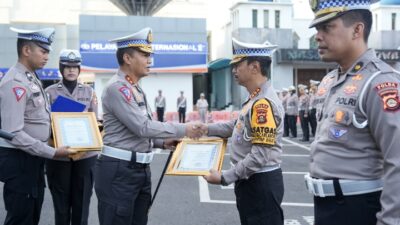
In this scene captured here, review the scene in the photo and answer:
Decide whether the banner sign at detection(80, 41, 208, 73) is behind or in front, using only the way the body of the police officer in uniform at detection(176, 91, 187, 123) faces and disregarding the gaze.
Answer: behind

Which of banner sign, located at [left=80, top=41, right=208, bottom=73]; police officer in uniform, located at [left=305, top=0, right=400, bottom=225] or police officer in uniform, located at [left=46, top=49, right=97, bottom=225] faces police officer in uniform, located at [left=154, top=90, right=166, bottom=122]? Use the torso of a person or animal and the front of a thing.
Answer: the banner sign

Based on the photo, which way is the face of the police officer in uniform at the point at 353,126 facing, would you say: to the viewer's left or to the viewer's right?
to the viewer's left

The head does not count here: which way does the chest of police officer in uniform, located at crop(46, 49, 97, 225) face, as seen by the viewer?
toward the camera

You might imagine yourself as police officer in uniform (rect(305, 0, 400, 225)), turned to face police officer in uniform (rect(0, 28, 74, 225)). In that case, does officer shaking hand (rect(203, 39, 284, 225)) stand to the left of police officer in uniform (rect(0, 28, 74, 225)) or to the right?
right

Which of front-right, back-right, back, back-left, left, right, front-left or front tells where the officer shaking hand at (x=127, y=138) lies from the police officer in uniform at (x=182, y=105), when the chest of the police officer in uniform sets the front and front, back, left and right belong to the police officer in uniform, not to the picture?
front

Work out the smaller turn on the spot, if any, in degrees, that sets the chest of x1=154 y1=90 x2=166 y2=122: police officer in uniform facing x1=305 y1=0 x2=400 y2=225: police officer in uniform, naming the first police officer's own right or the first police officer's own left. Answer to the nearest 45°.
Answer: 0° — they already face them

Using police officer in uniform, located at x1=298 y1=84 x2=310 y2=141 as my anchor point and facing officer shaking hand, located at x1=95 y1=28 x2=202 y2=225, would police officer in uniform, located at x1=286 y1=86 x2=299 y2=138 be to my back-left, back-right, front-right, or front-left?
back-right

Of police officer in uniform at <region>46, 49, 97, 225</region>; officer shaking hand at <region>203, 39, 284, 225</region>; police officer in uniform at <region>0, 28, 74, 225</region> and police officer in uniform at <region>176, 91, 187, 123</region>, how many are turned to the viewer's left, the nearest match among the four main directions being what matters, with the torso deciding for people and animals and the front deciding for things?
1

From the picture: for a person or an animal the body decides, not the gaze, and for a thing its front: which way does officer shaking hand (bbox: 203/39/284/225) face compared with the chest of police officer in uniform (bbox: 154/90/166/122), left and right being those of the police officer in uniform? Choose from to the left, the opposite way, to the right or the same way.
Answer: to the right

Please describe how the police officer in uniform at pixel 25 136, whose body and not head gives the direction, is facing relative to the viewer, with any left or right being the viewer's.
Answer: facing to the right of the viewer
